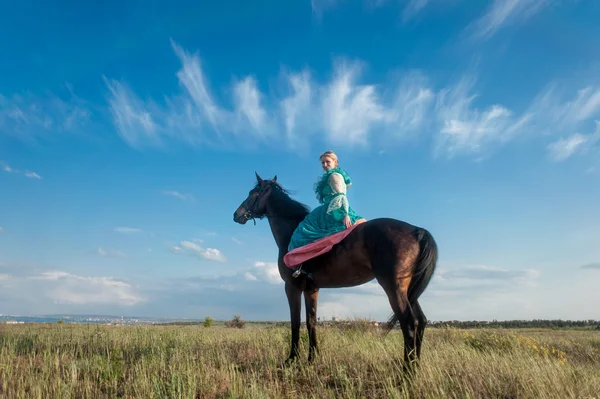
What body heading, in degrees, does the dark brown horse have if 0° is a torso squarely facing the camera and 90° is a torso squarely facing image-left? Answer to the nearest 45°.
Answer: approximately 90°
